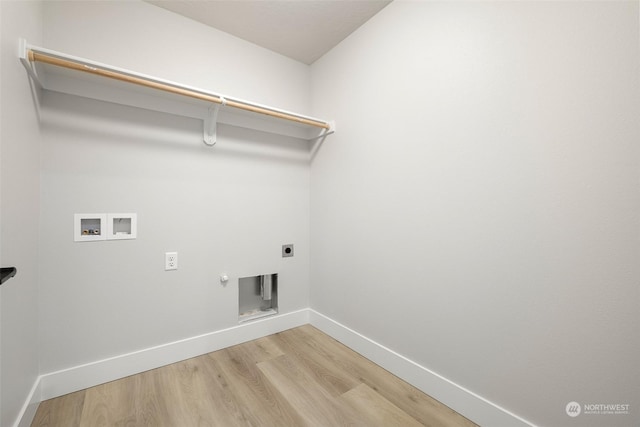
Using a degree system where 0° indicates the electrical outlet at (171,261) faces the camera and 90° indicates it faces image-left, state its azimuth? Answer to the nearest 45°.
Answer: approximately 0°

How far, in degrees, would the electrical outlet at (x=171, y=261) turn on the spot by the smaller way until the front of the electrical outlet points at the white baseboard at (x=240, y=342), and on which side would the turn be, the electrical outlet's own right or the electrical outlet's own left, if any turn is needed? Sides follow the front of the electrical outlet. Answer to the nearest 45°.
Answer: approximately 45° to the electrical outlet's own left
